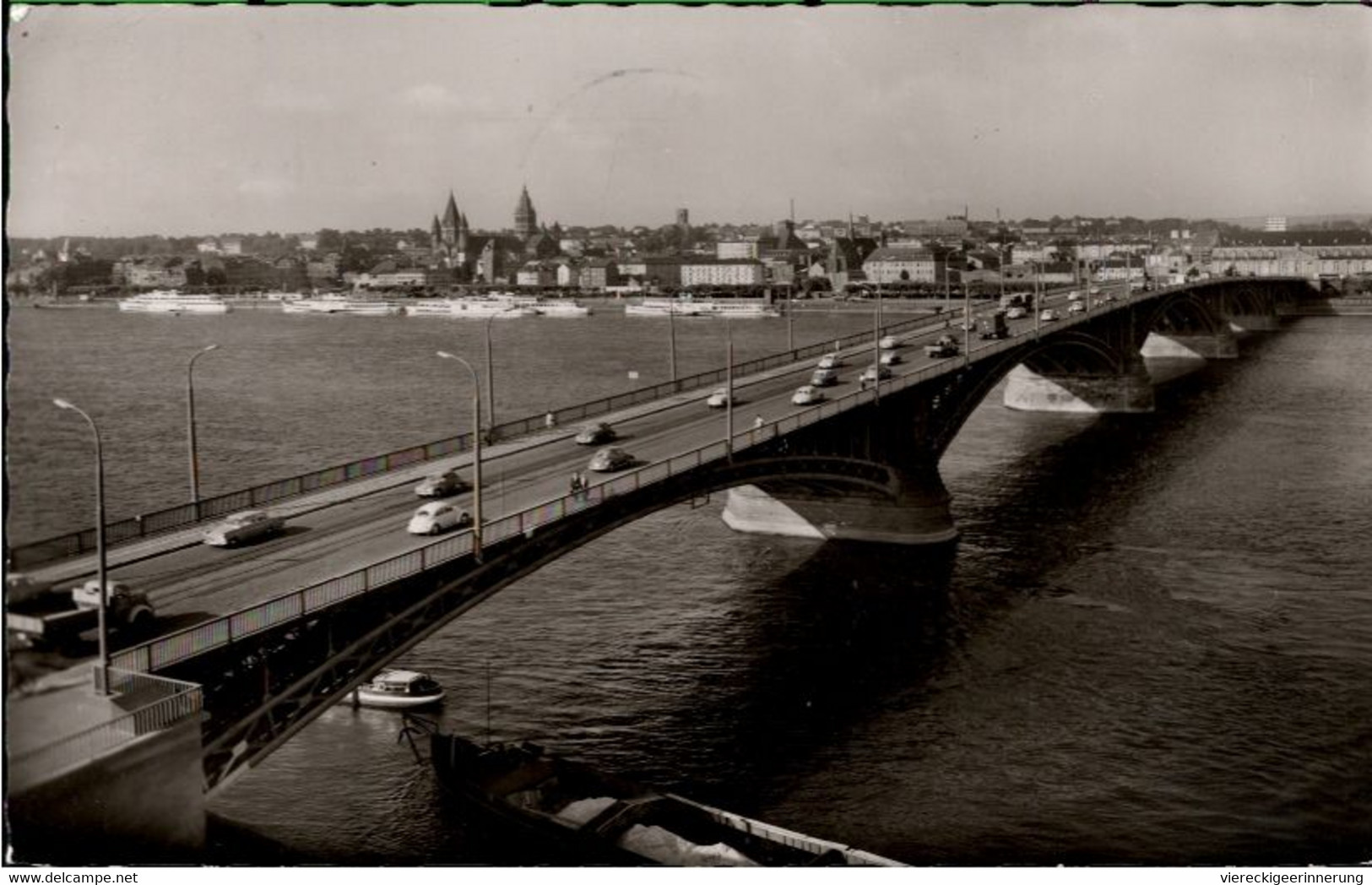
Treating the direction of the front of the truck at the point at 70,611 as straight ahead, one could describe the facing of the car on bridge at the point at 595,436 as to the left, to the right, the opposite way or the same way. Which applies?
the opposite way

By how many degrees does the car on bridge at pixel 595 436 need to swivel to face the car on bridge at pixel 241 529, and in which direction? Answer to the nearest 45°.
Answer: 0° — it already faces it

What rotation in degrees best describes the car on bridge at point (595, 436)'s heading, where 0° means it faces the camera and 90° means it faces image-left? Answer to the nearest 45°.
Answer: approximately 45°

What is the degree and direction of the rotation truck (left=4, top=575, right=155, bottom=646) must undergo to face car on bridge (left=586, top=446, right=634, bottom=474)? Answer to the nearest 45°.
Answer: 0° — it already faces it

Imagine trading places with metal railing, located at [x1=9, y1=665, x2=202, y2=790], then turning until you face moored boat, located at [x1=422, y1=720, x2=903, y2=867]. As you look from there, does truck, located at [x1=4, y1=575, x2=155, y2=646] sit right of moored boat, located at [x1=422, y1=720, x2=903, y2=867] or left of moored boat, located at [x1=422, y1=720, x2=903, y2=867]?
left

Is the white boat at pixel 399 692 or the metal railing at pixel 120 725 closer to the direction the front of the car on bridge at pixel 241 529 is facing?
the metal railing

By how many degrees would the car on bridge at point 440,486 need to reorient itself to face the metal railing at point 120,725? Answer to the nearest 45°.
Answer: approximately 45° to its left

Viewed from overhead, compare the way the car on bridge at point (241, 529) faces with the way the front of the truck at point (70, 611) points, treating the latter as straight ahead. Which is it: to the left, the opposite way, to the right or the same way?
the opposite way

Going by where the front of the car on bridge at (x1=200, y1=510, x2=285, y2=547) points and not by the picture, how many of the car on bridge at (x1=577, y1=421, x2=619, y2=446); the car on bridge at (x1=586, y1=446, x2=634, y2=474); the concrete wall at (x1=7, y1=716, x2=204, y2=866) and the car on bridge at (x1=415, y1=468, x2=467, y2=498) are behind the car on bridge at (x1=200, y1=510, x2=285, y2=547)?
3

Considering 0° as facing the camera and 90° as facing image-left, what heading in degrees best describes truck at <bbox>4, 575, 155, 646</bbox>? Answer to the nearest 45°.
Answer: approximately 225°

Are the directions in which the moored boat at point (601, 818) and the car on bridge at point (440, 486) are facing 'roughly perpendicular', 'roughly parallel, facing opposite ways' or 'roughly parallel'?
roughly perpendicular

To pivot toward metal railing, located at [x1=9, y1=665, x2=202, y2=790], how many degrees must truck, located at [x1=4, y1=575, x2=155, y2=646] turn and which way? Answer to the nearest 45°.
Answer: approximately 135° to its right
